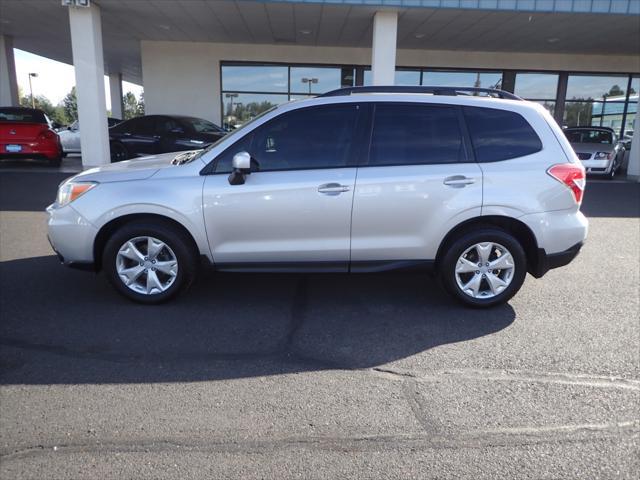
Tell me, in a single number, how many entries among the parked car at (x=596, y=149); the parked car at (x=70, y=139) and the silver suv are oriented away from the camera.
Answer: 0

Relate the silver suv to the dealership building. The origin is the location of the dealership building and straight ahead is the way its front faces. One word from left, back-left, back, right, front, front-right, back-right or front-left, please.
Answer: front

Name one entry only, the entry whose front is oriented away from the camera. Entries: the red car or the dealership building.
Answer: the red car

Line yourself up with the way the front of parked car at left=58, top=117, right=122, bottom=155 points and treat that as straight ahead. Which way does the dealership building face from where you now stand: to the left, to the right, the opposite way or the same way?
to the left

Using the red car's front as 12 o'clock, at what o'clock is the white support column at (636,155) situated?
The white support column is roughly at 4 o'clock from the red car.

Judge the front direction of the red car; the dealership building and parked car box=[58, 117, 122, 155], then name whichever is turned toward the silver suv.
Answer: the dealership building

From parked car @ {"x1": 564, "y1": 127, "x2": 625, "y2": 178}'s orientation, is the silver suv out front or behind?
out front

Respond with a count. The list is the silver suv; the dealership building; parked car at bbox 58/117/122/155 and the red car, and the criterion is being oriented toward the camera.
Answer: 1

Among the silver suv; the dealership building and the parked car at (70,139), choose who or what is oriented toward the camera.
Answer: the dealership building

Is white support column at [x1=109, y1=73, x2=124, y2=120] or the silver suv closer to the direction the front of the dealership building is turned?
the silver suv

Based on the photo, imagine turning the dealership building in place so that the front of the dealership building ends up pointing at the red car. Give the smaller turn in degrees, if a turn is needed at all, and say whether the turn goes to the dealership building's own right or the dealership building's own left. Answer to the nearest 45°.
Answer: approximately 45° to the dealership building's own right

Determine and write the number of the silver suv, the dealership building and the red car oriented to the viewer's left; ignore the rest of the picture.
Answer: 1

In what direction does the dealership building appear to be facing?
toward the camera

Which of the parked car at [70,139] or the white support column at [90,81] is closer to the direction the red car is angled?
the parked car

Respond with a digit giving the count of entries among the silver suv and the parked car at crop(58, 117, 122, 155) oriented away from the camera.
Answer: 0

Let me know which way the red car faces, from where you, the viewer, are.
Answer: facing away from the viewer
